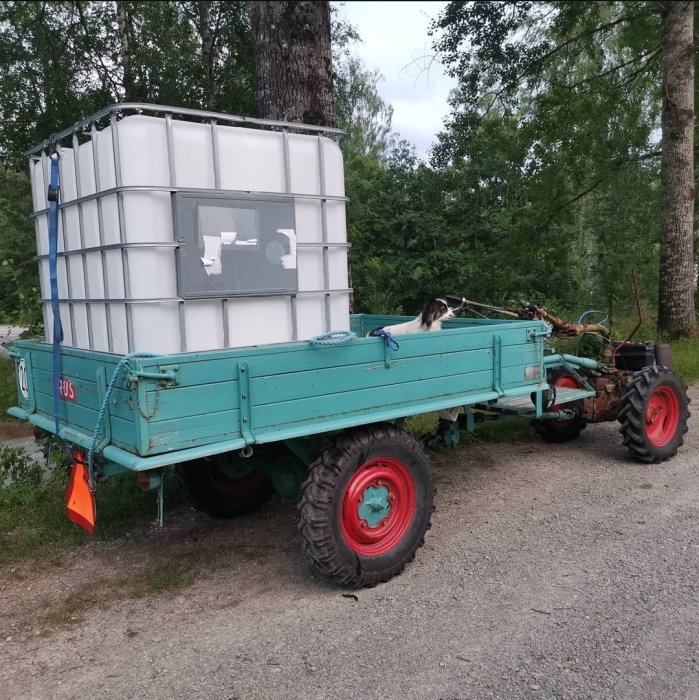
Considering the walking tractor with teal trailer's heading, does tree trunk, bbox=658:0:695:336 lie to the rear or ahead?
ahead

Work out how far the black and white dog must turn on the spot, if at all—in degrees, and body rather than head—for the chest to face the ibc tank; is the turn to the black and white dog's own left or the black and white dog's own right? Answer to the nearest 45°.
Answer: approximately 135° to the black and white dog's own right

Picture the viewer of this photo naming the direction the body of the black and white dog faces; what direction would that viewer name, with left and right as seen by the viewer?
facing to the right of the viewer

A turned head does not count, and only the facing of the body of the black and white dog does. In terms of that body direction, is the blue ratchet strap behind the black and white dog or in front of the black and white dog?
behind

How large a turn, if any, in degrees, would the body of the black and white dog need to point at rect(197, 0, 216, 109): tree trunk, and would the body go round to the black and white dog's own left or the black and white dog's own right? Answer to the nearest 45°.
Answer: approximately 135° to the black and white dog's own left

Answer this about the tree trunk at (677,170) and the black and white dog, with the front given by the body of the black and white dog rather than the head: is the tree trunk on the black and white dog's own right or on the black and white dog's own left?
on the black and white dog's own left

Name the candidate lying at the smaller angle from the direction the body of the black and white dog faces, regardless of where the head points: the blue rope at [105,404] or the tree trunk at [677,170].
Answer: the tree trunk

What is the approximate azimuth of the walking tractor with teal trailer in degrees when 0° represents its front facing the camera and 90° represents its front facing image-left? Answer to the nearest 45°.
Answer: approximately 225°
